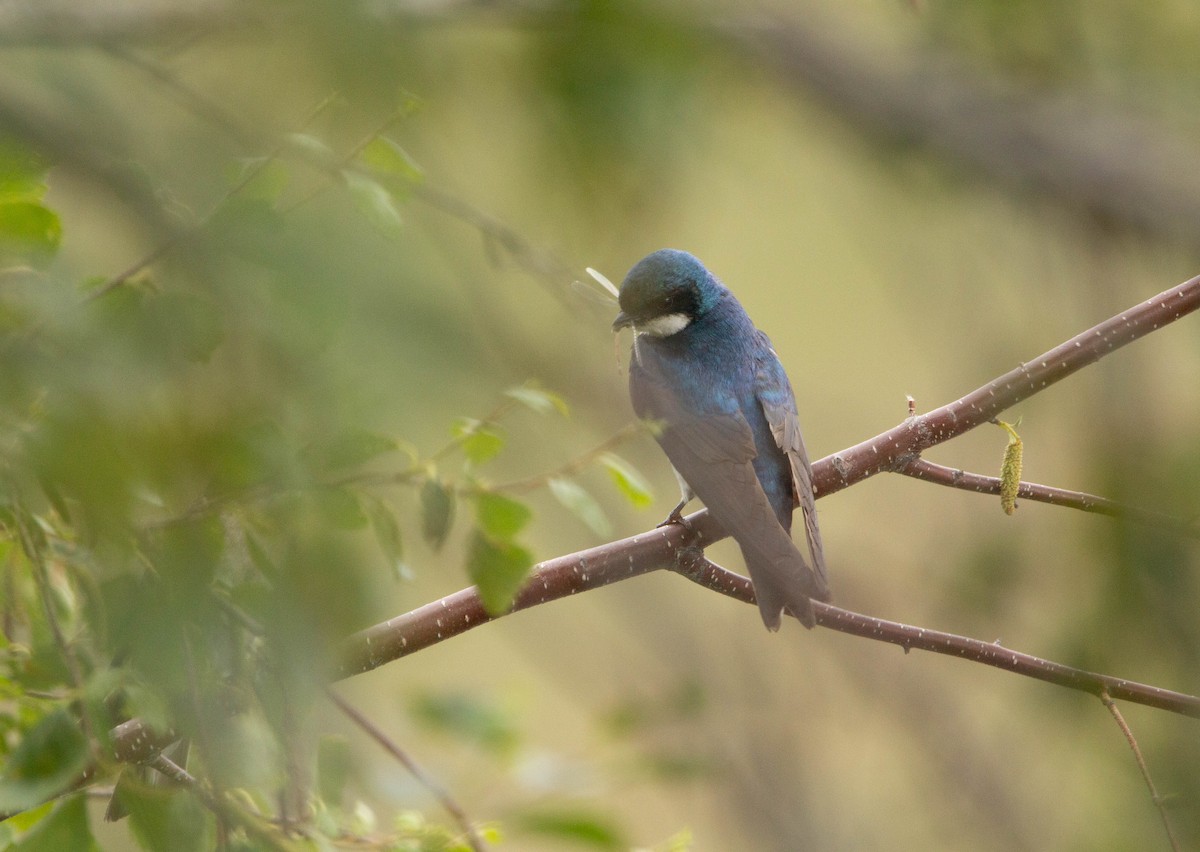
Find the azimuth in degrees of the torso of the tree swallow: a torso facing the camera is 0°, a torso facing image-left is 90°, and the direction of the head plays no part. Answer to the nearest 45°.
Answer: approximately 135°

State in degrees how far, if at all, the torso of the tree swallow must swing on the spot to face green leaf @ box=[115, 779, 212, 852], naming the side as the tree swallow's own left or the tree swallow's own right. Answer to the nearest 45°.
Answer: approximately 135° to the tree swallow's own left

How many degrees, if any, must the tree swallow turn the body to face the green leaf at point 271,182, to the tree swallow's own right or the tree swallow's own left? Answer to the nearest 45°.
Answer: approximately 135° to the tree swallow's own left

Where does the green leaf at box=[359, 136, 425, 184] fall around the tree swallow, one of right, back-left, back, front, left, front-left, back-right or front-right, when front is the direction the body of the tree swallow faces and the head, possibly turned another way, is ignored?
back-left

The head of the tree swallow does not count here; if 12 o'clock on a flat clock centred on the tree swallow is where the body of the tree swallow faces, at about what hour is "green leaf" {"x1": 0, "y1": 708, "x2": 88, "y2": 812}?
The green leaf is roughly at 8 o'clock from the tree swallow.

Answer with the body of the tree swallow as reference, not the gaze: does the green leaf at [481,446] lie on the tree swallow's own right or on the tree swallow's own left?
on the tree swallow's own left

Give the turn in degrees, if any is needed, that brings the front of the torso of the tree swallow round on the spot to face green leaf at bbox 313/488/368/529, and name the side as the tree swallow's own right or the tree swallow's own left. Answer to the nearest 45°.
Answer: approximately 135° to the tree swallow's own left

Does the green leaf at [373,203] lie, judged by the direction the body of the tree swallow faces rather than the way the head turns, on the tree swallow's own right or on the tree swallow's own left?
on the tree swallow's own left

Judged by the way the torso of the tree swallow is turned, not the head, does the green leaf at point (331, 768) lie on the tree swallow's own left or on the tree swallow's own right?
on the tree swallow's own left

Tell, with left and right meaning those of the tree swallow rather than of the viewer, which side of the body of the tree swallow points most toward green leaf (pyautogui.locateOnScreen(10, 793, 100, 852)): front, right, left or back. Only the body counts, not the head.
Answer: left

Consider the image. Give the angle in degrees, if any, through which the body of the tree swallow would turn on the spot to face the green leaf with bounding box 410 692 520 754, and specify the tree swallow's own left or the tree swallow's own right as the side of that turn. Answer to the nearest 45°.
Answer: approximately 135° to the tree swallow's own left
